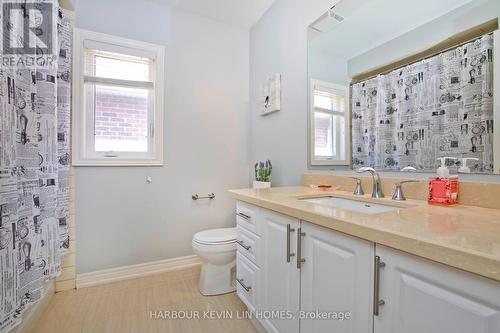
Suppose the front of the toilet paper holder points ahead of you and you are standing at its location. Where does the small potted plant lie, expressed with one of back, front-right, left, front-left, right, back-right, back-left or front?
front-left

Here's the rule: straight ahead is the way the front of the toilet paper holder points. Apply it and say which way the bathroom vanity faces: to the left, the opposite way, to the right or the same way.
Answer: to the right

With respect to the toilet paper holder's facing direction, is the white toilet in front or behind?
in front

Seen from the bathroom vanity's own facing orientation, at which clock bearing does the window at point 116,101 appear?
The window is roughly at 2 o'clock from the bathroom vanity.

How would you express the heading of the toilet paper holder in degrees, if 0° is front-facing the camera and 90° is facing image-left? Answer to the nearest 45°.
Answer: approximately 0°

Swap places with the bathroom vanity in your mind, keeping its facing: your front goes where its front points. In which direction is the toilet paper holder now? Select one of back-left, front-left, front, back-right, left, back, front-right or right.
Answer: right

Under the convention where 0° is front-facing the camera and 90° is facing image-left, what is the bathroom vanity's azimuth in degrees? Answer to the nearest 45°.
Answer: approximately 45°
